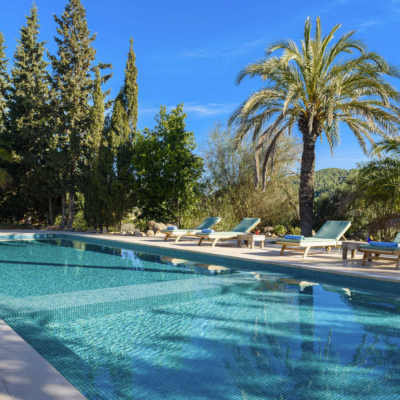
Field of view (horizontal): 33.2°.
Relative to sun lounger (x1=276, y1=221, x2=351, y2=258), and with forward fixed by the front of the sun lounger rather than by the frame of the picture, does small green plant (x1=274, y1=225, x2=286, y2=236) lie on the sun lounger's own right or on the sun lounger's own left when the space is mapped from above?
on the sun lounger's own right

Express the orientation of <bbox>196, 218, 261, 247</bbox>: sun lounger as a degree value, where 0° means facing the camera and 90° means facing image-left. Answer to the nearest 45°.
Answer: approximately 45°

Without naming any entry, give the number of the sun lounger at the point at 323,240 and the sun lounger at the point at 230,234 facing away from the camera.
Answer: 0

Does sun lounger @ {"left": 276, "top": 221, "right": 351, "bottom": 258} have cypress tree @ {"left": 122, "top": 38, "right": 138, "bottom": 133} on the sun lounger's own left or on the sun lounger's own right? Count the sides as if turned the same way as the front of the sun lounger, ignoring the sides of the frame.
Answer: on the sun lounger's own right

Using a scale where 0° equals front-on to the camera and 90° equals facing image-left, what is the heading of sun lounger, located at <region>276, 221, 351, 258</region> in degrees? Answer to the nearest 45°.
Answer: approximately 45°

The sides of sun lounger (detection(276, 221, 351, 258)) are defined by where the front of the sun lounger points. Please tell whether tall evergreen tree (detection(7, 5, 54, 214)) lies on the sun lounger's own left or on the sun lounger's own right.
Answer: on the sun lounger's own right

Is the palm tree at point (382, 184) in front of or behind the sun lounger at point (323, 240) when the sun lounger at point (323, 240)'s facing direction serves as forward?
behind

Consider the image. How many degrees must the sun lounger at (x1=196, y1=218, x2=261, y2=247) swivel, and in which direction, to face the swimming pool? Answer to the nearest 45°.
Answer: approximately 45° to its left
